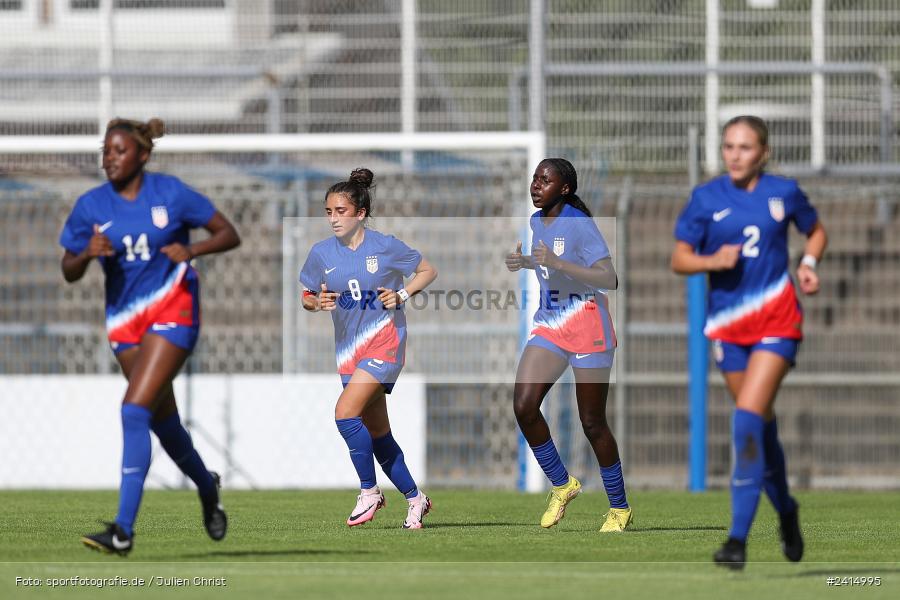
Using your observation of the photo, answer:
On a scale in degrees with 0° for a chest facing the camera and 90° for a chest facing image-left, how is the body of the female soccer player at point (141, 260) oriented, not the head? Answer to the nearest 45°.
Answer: approximately 45°

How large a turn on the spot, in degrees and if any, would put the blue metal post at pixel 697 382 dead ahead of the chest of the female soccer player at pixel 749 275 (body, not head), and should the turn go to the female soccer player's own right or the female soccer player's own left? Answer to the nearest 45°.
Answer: approximately 180°

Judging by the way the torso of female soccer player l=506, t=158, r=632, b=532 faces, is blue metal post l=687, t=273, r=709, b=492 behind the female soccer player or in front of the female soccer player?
behind

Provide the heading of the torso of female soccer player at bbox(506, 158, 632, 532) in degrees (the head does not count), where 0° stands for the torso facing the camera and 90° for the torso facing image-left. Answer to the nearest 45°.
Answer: approximately 45°

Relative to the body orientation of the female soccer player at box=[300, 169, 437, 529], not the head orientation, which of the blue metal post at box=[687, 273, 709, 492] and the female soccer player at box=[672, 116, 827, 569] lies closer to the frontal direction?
the female soccer player

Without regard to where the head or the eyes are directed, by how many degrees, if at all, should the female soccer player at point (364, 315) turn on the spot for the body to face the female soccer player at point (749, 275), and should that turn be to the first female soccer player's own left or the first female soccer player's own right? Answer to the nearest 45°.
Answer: approximately 90° to the first female soccer player's own left

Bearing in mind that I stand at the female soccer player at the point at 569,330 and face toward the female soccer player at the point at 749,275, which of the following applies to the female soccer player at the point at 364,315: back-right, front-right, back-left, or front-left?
back-right

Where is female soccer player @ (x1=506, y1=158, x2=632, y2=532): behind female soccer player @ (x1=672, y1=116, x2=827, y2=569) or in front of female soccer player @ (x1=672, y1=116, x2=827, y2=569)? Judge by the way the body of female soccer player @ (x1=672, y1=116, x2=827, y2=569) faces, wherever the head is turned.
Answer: behind

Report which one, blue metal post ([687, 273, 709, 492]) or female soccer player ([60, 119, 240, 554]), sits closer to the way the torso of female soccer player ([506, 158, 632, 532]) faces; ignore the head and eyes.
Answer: the female soccer player
